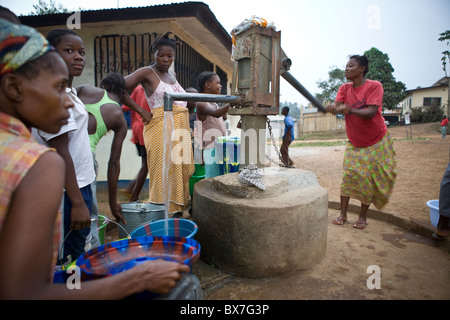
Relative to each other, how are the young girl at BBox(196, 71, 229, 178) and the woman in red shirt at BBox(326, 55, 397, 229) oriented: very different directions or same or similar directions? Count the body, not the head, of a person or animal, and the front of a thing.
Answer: very different directions

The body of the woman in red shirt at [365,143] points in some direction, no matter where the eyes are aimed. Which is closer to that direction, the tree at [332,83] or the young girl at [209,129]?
the young girl

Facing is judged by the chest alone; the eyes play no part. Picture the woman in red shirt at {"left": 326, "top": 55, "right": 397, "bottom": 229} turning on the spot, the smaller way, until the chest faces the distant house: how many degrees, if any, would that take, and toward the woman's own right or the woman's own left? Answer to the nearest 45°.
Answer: approximately 135° to the woman's own right

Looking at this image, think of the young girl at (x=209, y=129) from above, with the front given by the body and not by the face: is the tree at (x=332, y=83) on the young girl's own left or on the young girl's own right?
on the young girl's own left

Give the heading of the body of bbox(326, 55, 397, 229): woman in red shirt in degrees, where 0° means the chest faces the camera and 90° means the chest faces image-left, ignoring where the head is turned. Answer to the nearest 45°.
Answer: approximately 45°

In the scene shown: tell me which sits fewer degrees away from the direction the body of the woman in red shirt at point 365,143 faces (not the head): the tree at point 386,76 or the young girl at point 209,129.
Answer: the young girl

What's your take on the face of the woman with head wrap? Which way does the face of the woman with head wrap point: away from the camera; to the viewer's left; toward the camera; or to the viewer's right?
to the viewer's right
